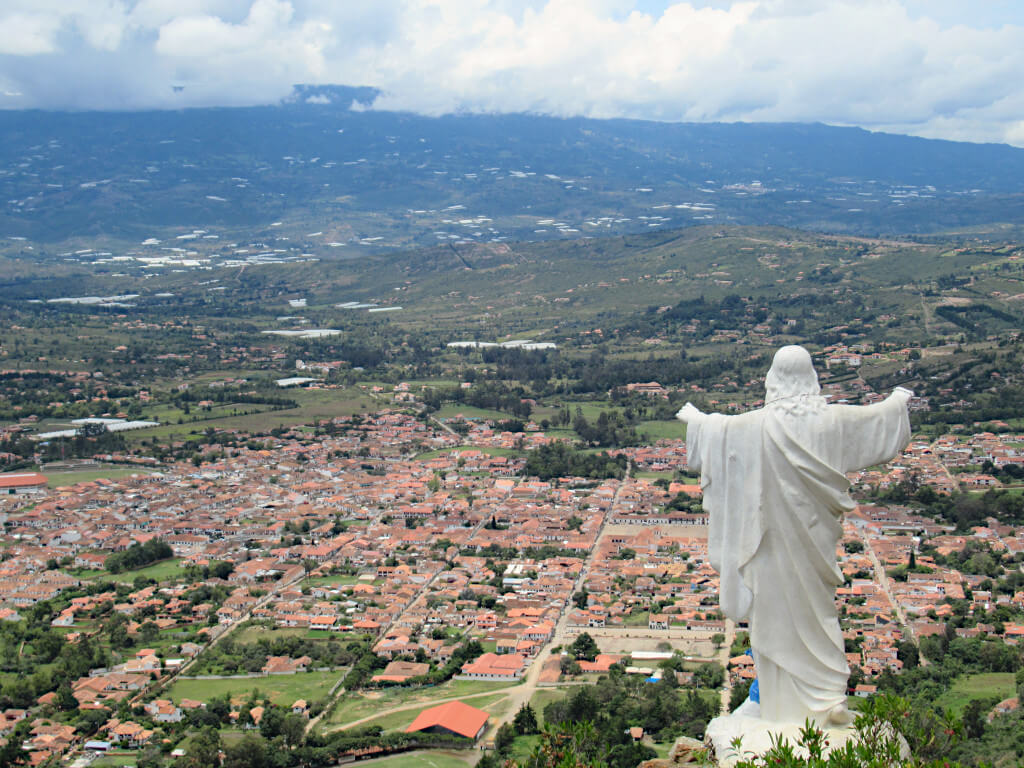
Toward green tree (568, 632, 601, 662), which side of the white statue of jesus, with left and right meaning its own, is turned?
front

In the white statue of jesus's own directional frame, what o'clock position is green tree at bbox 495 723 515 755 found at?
The green tree is roughly at 11 o'clock from the white statue of jesus.

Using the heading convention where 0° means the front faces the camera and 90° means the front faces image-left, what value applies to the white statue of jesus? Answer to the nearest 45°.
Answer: approximately 180°

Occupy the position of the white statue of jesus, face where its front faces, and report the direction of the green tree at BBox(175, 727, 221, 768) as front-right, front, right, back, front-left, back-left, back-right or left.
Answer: front-left

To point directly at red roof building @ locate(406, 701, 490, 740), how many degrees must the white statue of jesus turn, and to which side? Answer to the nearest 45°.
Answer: approximately 45° to its left

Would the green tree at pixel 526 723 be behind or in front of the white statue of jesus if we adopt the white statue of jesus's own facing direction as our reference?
in front
